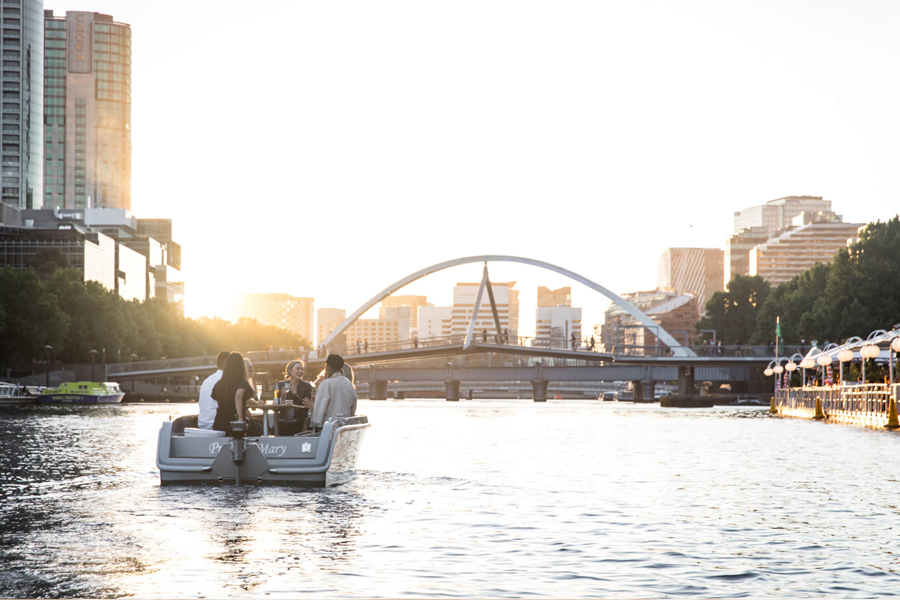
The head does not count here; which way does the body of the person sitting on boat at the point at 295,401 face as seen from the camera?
toward the camera

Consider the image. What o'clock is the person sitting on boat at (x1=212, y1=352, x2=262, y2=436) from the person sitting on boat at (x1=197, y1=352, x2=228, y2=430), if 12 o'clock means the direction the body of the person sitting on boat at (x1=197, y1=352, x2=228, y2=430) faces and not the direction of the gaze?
the person sitting on boat at (x1=212, y1=352, x2=262, y2=436) is roughly at 2 o'clock from the person sitting on boat at (x1=197, y1=352, x2=228, y2=430).

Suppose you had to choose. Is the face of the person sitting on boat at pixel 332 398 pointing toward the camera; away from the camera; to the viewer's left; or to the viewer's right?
away from the camera

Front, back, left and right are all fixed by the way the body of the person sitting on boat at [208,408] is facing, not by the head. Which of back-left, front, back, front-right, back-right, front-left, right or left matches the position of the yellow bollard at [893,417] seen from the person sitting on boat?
front-left

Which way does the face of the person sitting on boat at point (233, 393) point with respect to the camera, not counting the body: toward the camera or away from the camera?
away from the camera

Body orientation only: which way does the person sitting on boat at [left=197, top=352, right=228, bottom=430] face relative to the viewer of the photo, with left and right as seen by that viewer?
facing to the right of the viewer

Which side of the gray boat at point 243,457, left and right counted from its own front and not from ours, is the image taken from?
back
